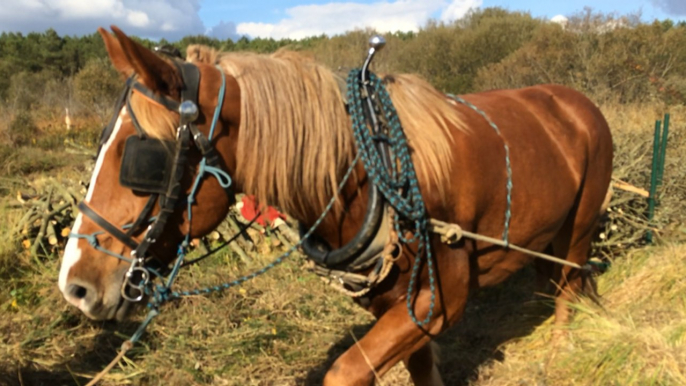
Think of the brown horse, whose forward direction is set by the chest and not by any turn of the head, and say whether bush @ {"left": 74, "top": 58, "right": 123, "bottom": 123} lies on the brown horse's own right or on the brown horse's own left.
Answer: on the brown horse's own right

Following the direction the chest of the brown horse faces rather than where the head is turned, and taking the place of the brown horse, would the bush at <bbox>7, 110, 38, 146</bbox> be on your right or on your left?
on your right

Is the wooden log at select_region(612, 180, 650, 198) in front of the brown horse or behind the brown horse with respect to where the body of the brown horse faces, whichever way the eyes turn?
behind

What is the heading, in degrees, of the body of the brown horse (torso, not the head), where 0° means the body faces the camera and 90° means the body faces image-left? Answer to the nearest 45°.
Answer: approximately 45°

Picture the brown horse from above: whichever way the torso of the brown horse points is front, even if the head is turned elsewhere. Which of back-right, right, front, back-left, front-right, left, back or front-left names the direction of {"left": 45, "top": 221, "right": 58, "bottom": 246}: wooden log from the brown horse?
right

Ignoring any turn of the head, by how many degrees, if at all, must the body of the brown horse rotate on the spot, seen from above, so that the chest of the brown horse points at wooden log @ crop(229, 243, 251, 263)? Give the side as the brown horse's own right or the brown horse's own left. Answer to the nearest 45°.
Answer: approximately 135° to the brown horse's own right
